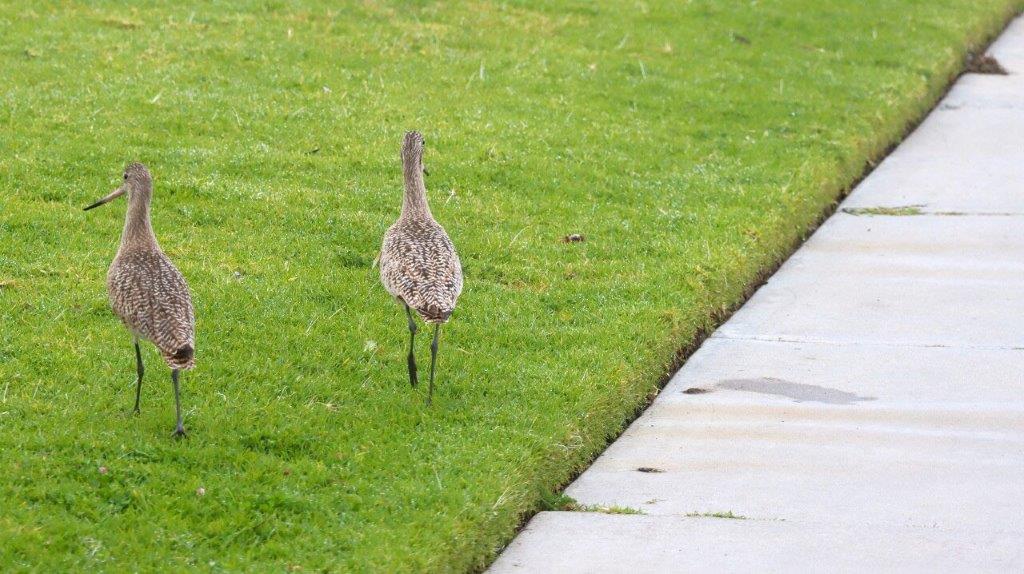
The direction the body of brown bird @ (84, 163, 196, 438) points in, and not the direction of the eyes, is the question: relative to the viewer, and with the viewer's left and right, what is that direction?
facing away from the viewer and to the left of the viewer

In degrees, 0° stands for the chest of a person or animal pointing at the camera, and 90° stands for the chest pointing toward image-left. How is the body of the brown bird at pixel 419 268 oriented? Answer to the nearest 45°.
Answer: approximately 180°

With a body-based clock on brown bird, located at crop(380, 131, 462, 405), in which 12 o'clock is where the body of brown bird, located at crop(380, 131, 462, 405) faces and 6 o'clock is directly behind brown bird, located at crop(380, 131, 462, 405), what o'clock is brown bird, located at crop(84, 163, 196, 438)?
brown bird, located at crop(84, 163, 196, 438) is roughly at 8 o'clock from brown bird, located at crop(380, 131, 462, 405).

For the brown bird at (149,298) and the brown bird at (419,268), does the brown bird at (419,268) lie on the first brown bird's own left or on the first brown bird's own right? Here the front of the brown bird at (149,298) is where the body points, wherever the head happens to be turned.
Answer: on the first brown bird's own right
